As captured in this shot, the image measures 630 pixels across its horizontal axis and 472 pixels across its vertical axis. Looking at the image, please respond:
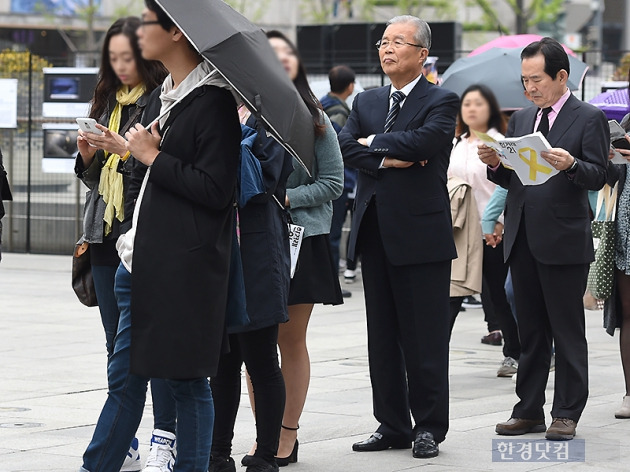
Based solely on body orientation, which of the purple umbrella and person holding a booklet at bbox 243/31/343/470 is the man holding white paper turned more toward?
the person holding a booklet

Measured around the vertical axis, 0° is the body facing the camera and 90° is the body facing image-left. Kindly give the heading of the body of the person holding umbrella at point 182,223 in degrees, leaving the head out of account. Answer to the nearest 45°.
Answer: approximately 90°

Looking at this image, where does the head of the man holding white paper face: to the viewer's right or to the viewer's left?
to the viewer's left

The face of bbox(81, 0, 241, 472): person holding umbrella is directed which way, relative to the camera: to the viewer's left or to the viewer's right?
to the viewer's left

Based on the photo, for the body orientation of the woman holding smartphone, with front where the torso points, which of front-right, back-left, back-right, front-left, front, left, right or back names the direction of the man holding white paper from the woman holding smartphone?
back-left

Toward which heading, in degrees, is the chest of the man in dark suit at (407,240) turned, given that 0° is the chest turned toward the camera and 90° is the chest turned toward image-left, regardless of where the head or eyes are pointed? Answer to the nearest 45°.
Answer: approximately 45°

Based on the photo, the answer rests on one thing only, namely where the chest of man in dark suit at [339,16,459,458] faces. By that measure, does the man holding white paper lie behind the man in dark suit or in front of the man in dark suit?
behind
